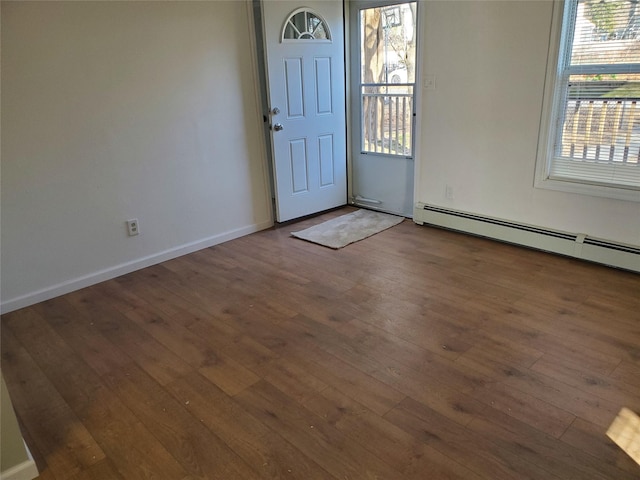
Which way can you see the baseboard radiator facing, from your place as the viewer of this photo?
facing the viewer and to the left of the viewer

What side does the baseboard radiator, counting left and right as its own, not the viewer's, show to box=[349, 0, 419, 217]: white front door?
right

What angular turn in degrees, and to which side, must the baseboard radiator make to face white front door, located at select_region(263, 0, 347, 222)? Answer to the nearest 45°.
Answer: approximately 45° to its right

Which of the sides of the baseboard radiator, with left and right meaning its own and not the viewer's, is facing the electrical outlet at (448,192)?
right

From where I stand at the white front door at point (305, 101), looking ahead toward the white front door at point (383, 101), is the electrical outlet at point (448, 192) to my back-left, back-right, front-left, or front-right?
front-right
